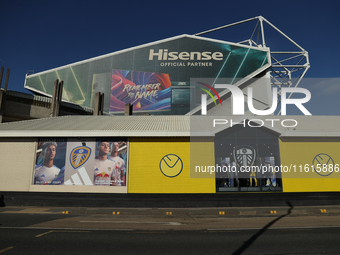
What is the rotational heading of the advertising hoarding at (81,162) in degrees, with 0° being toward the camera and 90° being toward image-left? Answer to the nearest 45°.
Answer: approximately 0°
